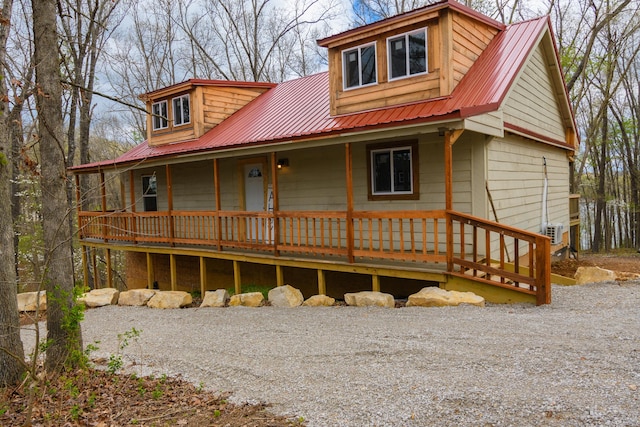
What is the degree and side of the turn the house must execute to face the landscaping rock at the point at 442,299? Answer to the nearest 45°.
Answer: approximately 45° to its left

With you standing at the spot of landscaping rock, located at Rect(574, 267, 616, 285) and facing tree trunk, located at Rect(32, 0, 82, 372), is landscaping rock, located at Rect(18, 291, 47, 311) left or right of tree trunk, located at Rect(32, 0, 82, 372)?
right

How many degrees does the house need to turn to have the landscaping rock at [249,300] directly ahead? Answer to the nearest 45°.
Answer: approximately 45° to its right

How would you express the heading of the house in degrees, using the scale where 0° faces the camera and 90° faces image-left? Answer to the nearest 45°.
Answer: approximately 45°

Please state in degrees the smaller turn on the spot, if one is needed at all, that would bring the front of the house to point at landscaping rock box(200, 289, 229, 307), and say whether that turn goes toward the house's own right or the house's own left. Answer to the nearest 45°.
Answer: approximately 45° to the house's own right

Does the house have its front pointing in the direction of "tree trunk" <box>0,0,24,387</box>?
yes

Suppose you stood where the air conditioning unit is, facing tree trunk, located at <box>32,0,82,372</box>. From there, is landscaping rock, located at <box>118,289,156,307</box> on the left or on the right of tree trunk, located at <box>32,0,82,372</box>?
right

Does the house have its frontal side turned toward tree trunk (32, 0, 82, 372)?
yes

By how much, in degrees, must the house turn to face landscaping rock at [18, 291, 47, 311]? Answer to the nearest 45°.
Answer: approximately 45° to its right

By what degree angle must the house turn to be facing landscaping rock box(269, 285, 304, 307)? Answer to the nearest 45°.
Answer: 0° — it already faces it

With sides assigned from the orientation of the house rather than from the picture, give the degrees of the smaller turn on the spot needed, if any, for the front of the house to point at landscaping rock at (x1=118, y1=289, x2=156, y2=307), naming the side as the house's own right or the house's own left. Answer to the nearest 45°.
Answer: approximately 45° to the house's own right

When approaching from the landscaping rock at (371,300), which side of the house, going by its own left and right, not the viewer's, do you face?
front

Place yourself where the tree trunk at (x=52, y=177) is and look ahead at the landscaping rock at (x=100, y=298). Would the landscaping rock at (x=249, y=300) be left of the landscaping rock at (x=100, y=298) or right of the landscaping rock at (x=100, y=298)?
right
